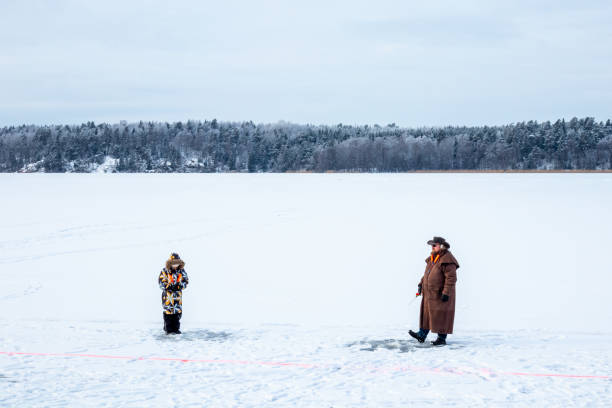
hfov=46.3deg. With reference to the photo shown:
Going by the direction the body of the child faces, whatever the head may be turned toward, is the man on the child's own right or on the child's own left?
on the child's own left

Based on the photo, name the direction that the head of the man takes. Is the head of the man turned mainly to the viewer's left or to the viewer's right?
to the viewer's left

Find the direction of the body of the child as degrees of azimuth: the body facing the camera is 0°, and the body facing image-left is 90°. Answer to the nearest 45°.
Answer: approximately 0°
